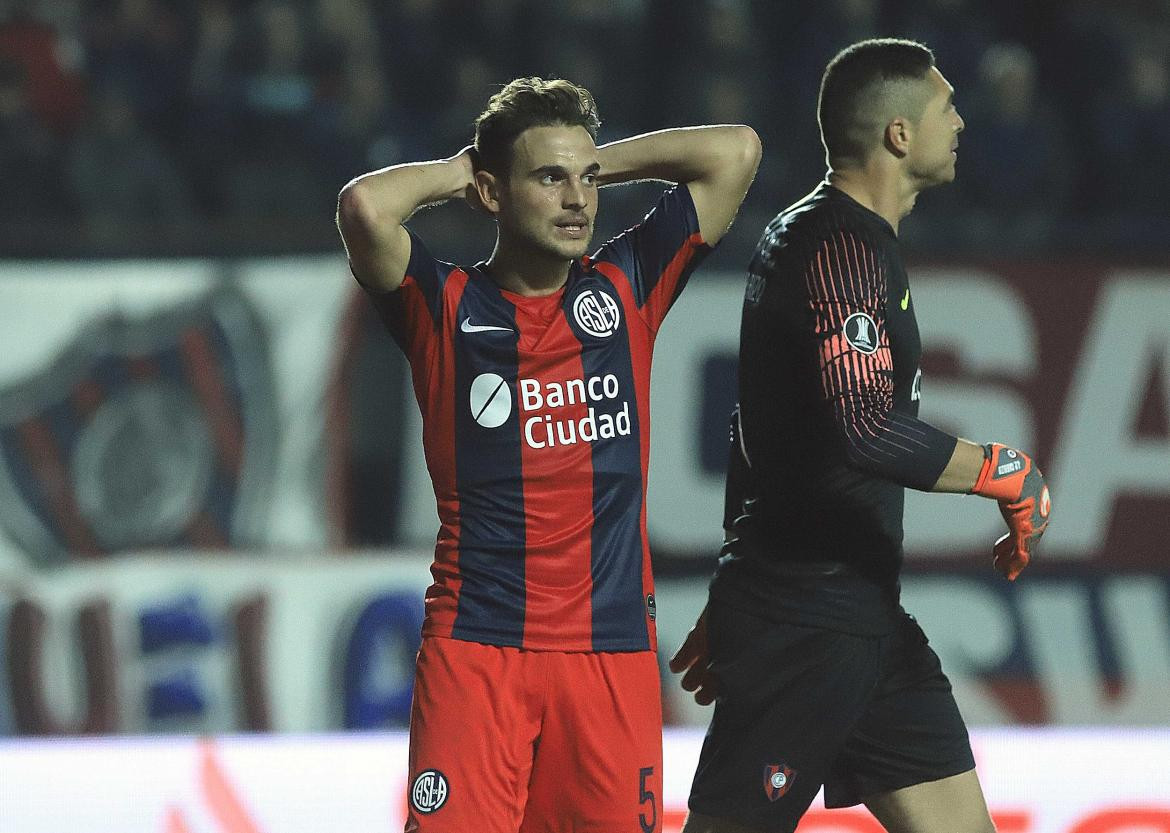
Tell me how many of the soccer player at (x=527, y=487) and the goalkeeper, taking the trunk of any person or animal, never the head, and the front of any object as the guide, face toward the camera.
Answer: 1

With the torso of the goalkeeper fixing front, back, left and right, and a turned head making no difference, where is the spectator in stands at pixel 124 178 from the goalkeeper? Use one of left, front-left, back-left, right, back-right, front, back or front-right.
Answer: back-left

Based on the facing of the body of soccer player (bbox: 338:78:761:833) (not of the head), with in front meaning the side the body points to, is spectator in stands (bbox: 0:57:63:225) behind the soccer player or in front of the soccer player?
behind

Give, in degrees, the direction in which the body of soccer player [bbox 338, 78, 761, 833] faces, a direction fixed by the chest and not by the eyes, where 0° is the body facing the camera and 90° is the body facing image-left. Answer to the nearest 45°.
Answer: approximately 0°

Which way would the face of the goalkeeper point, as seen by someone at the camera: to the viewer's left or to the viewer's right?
to the viewer's right

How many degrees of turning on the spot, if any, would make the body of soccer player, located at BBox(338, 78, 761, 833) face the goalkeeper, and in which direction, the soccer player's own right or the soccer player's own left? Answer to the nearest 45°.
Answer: approximately 90° to the soccer player's own left

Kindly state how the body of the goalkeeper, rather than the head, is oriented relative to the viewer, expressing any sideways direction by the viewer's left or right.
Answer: facing to the right of the viewer

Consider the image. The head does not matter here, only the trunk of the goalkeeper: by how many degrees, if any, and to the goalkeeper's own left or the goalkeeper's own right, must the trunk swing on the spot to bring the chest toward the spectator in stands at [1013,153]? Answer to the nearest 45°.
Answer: approximately 90° to the goalkeeper's own left

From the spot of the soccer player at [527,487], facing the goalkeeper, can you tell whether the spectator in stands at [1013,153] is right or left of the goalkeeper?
left

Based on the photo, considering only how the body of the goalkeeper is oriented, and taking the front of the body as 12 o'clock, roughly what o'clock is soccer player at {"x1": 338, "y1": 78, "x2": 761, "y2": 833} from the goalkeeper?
The soccer player is roughly at 5 o'clock from the goalkeeper.

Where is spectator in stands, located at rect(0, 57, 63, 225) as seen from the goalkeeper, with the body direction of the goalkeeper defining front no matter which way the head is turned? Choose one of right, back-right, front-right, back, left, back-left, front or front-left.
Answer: back-left

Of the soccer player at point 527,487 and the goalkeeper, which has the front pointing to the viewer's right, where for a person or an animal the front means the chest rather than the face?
the goalkeeper

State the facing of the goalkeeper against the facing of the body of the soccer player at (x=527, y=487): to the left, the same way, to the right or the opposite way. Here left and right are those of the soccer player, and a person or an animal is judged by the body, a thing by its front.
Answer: to the left
